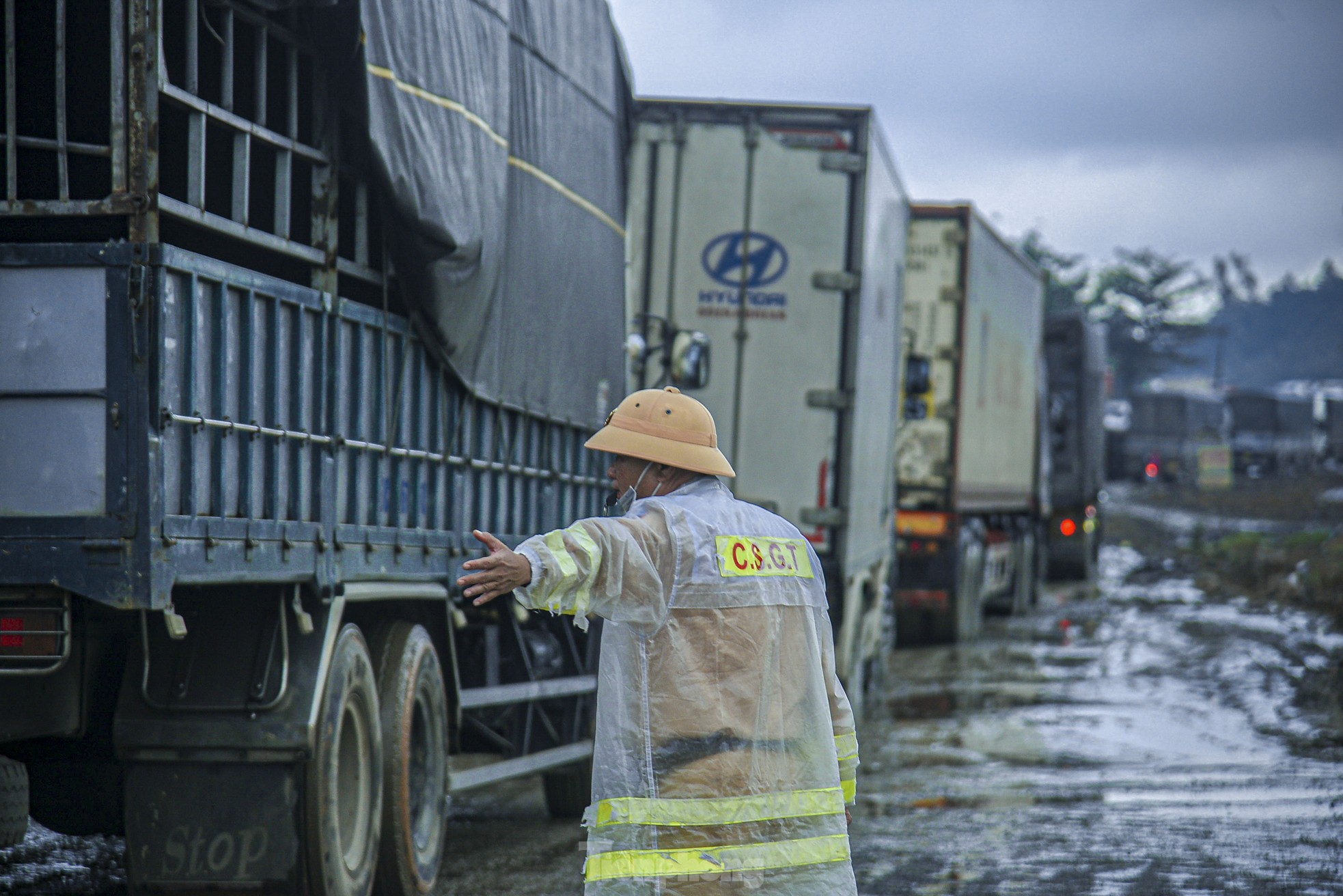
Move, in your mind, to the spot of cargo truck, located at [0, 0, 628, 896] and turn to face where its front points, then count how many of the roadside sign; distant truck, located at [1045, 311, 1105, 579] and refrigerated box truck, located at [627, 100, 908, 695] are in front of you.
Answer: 3

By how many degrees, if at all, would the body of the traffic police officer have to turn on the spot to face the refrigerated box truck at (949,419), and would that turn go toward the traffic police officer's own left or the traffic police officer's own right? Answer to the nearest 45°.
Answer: approximately 45° to the traffic police officer's own right

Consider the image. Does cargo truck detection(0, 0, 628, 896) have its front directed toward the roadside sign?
yes

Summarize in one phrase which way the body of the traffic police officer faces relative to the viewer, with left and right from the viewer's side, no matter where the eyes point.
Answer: facing away from the viewer and to the left of the viewer

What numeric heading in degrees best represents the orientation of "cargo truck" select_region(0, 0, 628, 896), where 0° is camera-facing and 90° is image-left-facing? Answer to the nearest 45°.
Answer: approximately 225°

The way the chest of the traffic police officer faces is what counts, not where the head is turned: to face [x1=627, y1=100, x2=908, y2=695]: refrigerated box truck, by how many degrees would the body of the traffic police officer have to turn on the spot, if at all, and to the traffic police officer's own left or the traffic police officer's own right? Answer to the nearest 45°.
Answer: approximately 45° to the traffic police officer's own right

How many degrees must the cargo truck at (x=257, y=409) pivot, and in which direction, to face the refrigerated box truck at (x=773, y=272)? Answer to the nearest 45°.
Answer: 0° — it already faces it

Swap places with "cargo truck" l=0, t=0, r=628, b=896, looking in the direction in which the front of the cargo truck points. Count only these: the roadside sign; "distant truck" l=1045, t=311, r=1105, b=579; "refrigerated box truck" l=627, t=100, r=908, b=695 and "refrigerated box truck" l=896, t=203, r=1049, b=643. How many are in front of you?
4
